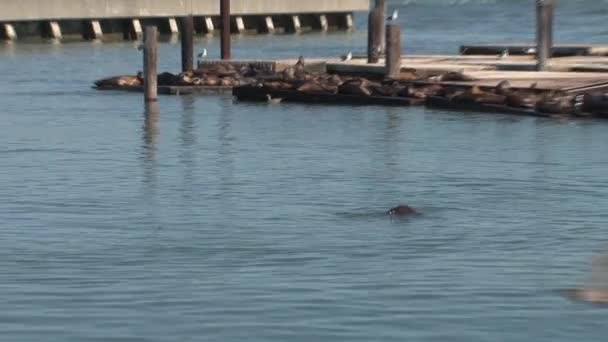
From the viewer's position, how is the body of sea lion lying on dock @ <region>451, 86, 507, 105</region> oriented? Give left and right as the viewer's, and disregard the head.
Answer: facing to the left of the viewer

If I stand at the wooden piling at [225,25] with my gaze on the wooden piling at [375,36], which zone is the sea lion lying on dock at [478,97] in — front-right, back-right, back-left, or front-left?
front-right
